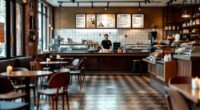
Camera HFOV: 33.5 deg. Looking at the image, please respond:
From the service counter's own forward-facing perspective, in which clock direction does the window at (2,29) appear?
The window is roughly at 1 o'clock from the service counter.

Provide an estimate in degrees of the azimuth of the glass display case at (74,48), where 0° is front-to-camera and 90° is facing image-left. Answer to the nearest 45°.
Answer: approximately 0°

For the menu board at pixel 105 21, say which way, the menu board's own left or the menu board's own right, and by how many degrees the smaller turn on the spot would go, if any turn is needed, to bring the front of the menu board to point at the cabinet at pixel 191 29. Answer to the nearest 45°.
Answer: approximately 90° to the menu board's own left

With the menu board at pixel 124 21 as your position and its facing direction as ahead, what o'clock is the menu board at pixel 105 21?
the menu board at pixel 105 21 is roughly at 3 o'clock from the menu board at pixel 124 21.

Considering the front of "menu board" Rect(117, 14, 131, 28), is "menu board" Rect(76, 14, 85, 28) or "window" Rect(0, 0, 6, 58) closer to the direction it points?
the window

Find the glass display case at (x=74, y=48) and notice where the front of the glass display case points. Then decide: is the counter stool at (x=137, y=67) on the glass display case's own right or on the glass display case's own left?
on the glass display case's own left

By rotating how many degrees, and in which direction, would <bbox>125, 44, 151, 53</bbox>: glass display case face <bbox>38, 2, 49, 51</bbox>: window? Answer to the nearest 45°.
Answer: approximately 90° to its right
